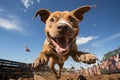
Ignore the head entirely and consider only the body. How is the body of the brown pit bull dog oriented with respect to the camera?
toward the camera
